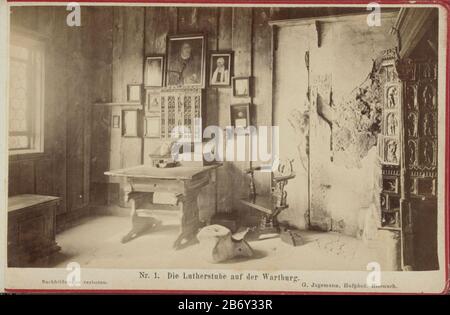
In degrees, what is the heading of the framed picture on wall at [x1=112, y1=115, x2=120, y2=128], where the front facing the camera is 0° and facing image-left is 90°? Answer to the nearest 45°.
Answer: approximately 0°

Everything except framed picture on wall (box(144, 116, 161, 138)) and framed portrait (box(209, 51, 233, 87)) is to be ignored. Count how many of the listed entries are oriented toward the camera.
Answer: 2

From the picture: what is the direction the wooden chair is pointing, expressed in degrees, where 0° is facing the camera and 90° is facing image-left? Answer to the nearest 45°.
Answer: approximately 45°

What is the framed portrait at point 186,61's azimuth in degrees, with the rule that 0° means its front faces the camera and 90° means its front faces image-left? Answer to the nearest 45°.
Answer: approximately 0°
